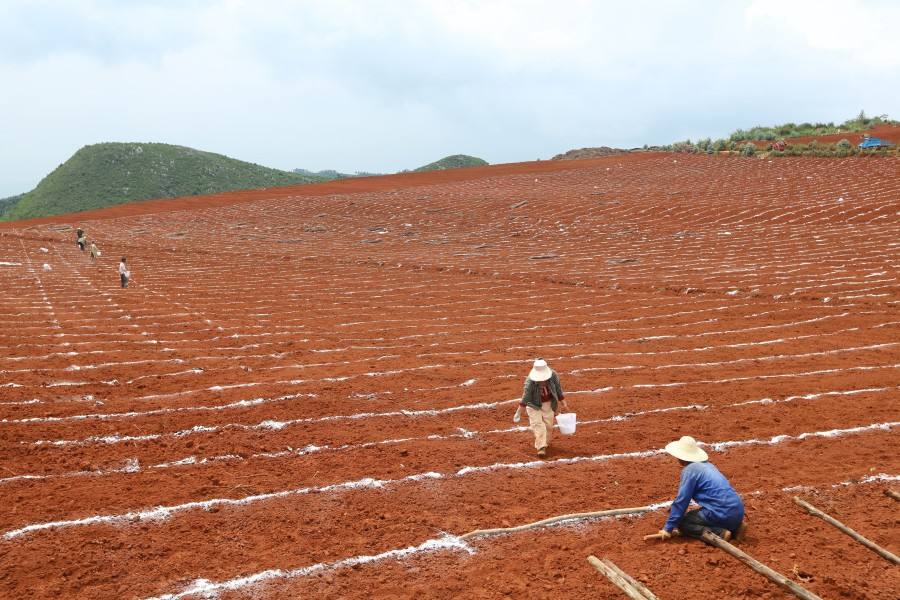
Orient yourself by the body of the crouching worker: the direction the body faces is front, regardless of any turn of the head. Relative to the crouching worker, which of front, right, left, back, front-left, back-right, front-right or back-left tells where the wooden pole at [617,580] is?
front-left

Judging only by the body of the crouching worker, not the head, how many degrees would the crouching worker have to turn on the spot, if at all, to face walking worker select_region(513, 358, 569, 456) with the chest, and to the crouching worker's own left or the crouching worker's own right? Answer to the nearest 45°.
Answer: approximately 45° to the crouching worker's own right

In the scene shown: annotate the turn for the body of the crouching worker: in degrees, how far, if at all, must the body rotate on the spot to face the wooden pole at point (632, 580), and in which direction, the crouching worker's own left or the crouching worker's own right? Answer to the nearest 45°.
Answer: approximately 45° to the crouching worker's own left

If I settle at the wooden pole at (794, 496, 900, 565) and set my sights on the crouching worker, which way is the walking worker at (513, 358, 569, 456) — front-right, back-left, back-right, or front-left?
front-right

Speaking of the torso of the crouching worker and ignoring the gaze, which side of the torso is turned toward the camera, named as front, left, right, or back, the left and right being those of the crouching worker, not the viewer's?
left

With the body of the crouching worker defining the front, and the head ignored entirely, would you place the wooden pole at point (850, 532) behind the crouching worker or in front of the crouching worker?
behind
